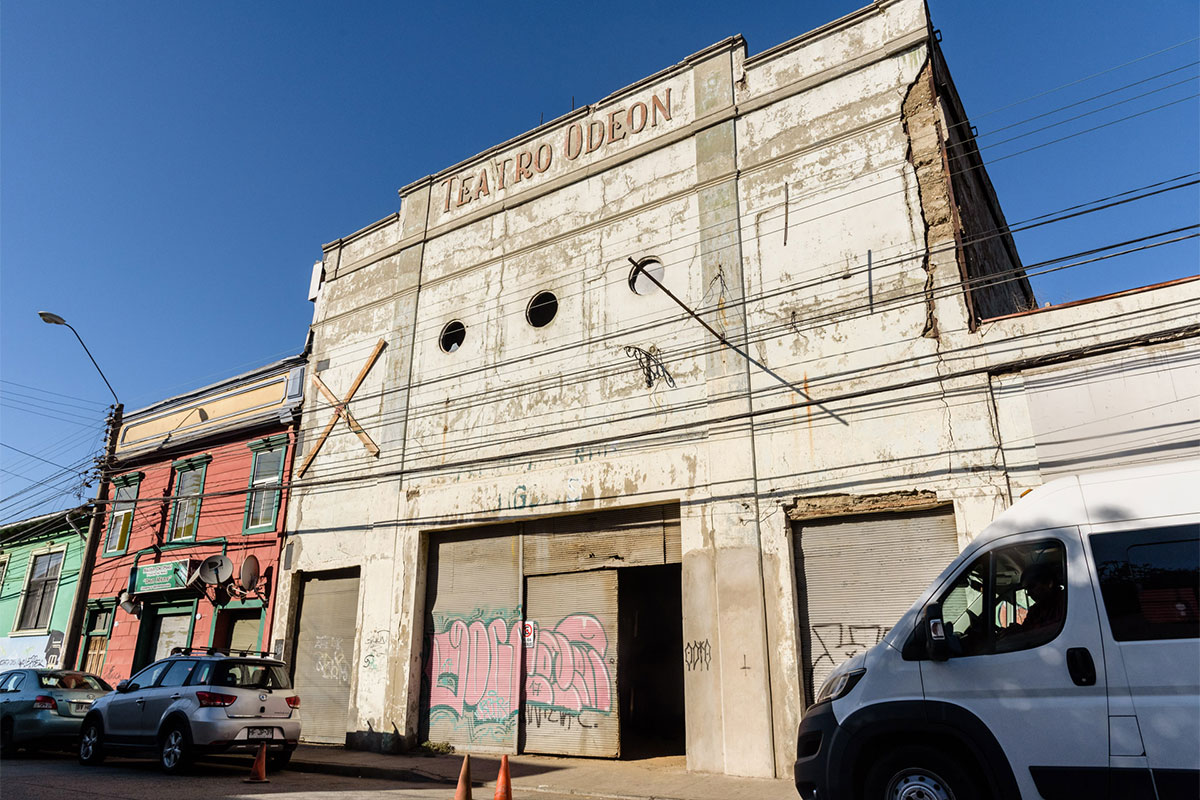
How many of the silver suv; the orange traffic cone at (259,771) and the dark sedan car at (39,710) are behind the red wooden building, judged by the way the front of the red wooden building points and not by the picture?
0

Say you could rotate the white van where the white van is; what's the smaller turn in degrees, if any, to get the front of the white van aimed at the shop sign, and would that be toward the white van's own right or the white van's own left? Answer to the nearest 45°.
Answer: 0° — it already faces it

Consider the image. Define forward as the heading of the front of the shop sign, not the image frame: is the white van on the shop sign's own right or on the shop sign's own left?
on the shop sign's own left

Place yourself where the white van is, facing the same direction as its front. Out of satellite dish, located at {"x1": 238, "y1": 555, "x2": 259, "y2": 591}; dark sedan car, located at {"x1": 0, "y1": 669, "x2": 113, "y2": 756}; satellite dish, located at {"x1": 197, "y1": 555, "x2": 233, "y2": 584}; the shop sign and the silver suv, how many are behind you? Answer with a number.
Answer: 0

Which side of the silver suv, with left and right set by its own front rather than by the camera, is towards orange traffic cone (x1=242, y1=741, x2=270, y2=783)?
back

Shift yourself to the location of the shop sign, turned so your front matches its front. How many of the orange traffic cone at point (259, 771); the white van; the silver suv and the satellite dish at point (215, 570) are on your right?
0

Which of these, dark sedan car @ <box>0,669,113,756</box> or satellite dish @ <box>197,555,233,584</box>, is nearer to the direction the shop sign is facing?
the dark sedan car

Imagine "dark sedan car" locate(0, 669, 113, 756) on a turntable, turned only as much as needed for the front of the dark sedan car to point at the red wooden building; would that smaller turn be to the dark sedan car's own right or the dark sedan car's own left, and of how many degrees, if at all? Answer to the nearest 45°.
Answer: approximately 90° to the dark sedan car's own right

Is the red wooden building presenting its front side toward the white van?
no

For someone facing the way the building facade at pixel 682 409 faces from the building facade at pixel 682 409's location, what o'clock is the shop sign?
The shop sign is roughly at 2 o'clock from the building facade.

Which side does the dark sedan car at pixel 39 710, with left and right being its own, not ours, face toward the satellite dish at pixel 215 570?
right

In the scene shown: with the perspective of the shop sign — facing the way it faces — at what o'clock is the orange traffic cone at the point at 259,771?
The orange traffic cone is roughly at 10 o'clock from the shop sign.

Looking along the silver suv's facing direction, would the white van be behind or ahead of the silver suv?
behind

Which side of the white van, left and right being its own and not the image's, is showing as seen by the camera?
left

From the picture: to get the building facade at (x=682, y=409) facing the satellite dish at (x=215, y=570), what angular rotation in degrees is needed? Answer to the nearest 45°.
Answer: approximately 45° to its right

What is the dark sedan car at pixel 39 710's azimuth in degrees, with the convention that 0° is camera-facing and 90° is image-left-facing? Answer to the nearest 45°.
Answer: approximately 135°

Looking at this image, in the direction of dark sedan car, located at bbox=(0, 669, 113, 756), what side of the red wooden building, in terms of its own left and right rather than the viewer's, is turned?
front
